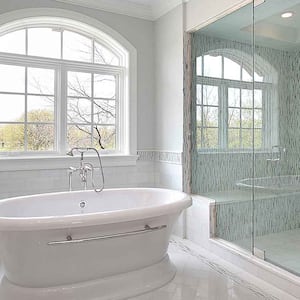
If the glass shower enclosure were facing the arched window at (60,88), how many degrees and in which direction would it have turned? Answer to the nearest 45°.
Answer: approximately 45° to its right

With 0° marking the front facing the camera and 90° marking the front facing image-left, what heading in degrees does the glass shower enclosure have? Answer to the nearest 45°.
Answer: approximately 45°

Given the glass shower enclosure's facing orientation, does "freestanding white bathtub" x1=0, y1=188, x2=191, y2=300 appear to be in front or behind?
in front
